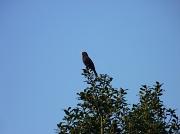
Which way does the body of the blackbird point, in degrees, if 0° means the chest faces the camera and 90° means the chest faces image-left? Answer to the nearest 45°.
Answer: approximately 90°
